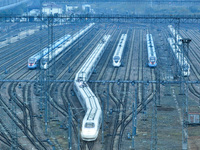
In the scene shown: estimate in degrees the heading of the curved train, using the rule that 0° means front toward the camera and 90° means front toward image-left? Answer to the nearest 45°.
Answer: approximately 0°
